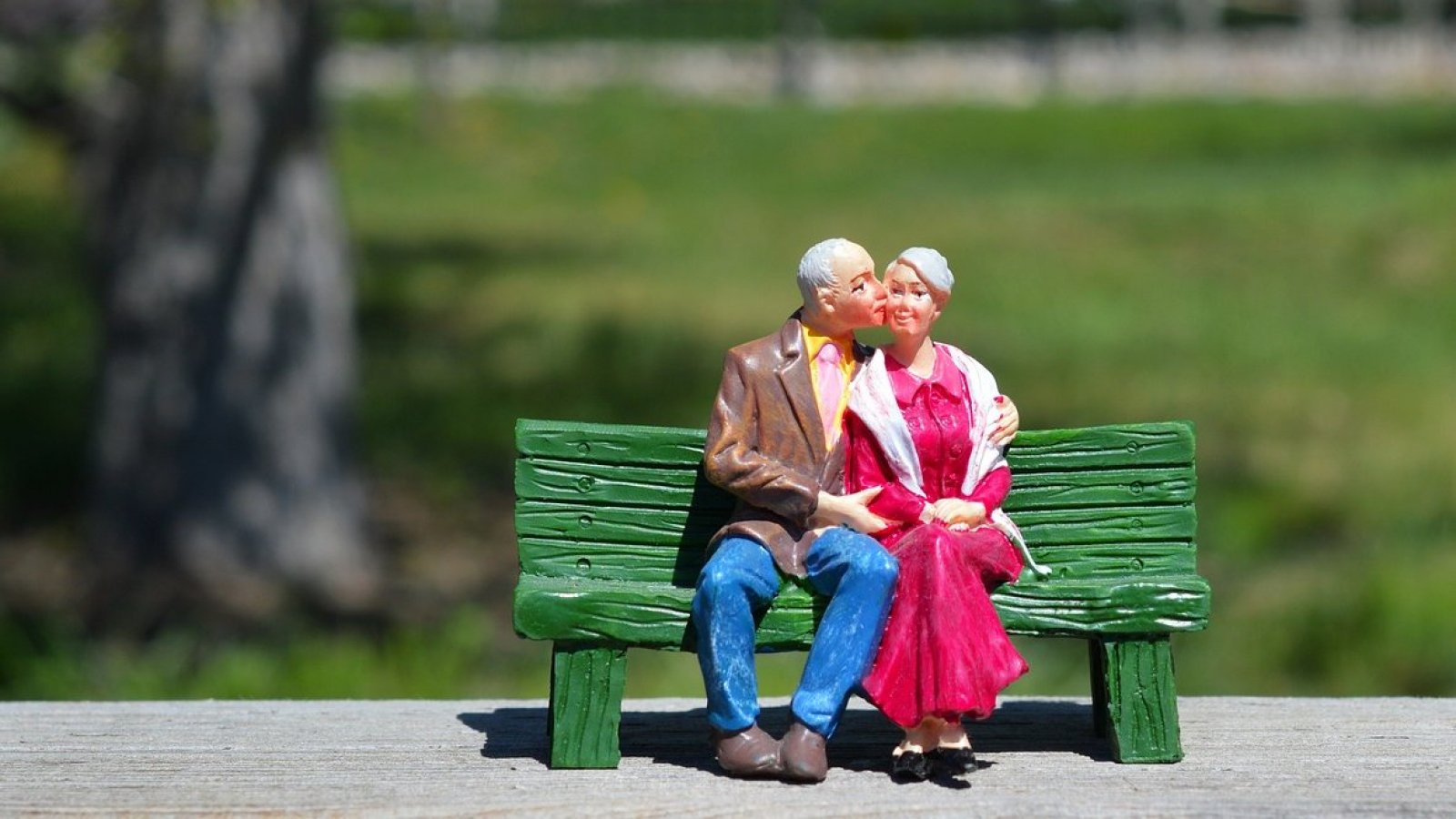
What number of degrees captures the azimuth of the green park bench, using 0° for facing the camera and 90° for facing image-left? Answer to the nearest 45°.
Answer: approximately 0°

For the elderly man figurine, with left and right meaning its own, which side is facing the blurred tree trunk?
back

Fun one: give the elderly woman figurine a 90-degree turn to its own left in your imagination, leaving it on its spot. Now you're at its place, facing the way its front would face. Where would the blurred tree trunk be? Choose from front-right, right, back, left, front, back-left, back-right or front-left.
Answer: back-left

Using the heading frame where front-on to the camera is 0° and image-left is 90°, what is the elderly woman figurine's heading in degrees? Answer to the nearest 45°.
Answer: approximately 0°

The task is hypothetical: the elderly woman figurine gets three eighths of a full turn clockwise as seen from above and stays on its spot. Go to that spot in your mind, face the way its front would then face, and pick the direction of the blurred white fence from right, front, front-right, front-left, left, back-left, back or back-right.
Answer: front-right

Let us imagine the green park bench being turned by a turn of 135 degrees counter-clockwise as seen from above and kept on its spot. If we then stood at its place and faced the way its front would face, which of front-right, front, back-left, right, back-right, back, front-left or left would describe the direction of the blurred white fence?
front-left
